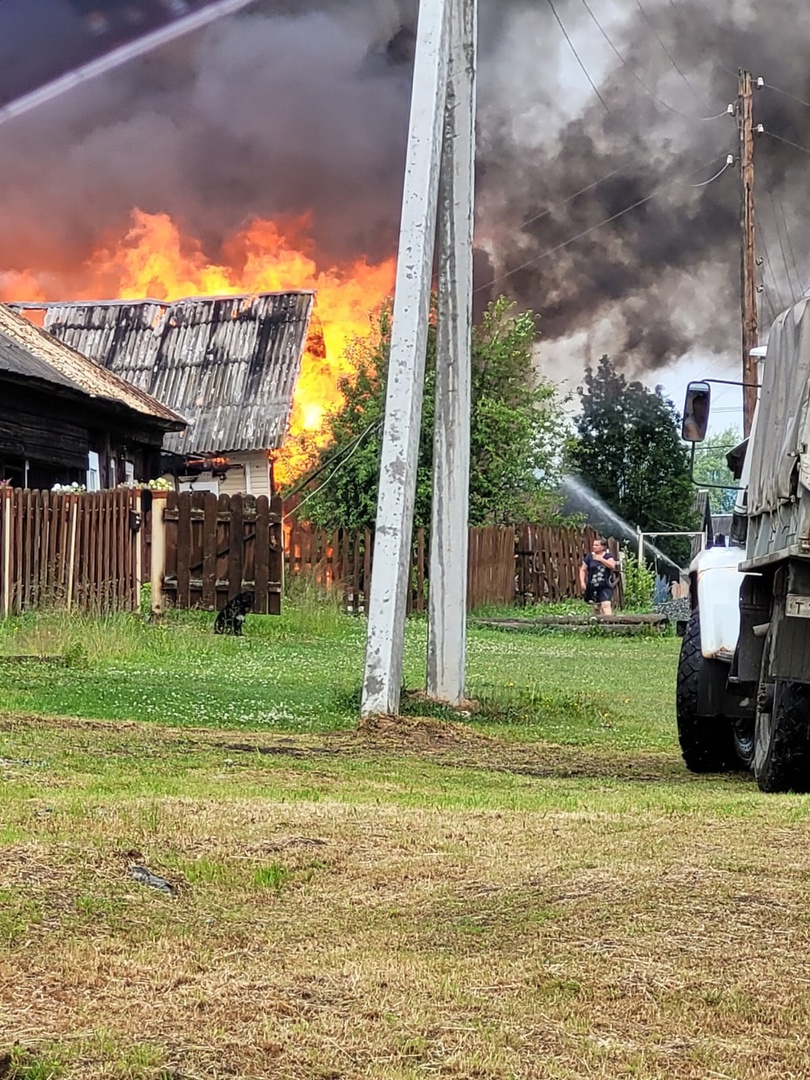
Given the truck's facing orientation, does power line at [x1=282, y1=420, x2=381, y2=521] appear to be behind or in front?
in front

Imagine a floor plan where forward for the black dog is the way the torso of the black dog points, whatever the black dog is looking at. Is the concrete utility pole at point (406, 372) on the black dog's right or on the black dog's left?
on the black dog's right

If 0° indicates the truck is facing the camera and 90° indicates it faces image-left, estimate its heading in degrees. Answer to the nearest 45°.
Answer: approximately 135°

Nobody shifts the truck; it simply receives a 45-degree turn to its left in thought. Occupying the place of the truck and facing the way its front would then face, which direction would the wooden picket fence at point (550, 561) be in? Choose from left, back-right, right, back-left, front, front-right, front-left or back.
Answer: right

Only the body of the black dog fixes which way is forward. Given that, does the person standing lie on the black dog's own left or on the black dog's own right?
on the black dog's own left
